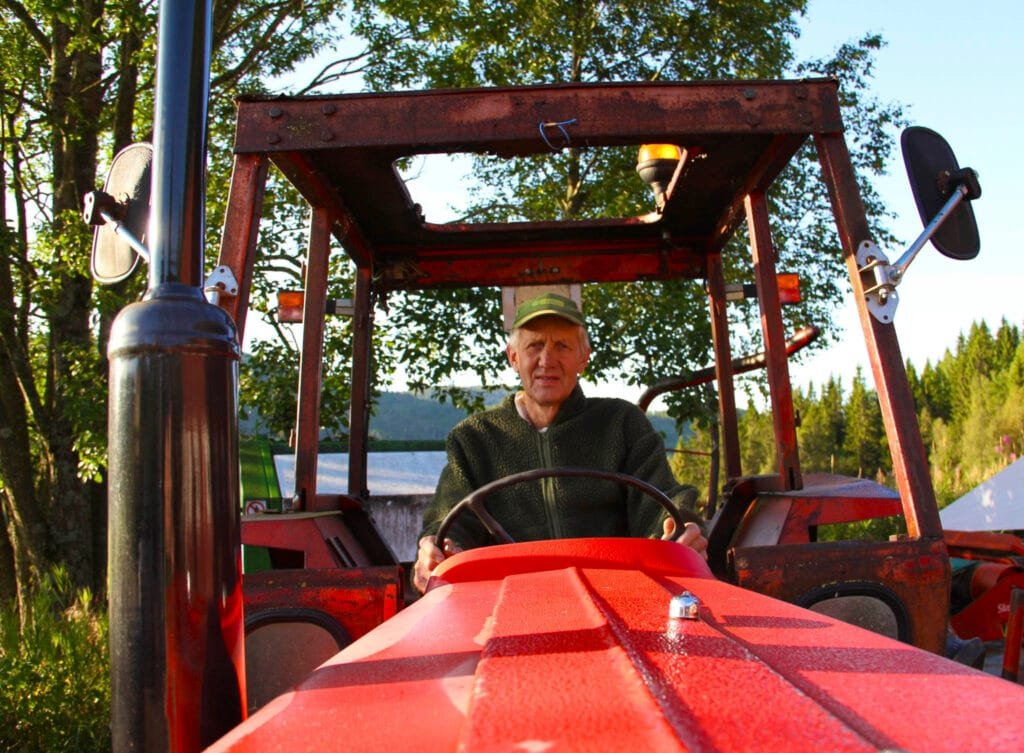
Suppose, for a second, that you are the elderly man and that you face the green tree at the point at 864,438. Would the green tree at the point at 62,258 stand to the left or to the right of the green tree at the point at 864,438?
left

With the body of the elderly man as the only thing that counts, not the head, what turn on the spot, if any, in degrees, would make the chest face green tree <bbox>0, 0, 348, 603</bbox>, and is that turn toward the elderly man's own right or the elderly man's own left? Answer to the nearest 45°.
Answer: approximately 135° to the elderly man's own right

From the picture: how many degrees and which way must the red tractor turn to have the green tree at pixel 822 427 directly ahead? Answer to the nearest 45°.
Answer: approximately 180°

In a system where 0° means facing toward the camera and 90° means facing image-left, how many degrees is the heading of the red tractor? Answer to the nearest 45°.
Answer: approximately 0°

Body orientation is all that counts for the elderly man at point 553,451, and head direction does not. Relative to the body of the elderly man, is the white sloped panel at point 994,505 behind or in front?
behind

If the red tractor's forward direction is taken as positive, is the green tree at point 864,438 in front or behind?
behind

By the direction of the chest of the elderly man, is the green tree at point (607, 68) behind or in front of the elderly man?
behind

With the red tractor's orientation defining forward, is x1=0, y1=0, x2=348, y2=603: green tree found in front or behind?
behind

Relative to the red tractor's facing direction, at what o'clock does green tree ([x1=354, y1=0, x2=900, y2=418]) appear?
The green tree is roughly at 6 o'clock from the red tractor.

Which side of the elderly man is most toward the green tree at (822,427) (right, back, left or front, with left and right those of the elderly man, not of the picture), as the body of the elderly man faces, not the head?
back
